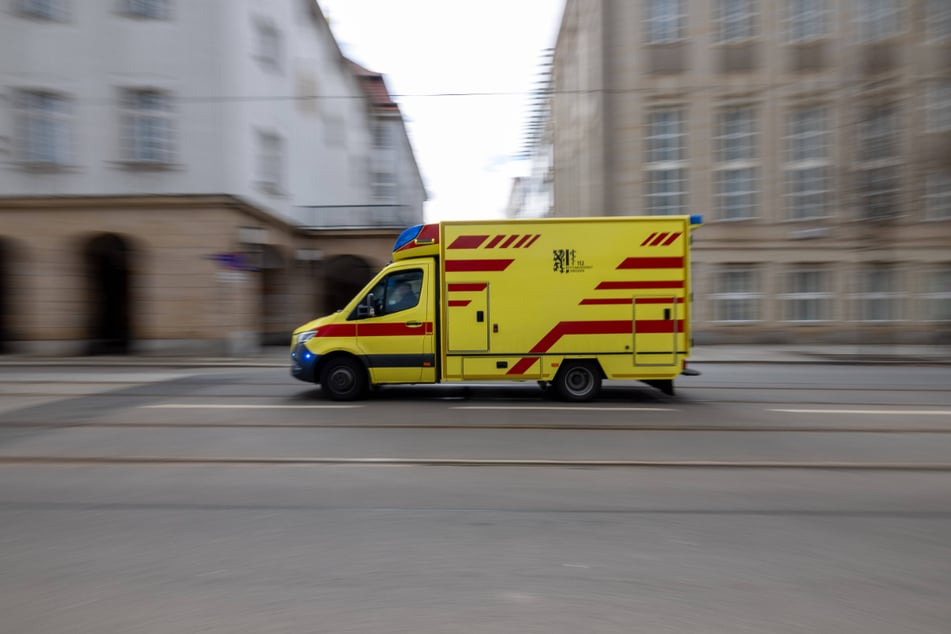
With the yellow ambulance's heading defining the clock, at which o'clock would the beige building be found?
The beige building is roughly at 4 o'clock from the yellow ambulance.

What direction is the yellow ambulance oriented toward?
to the viewer's left
